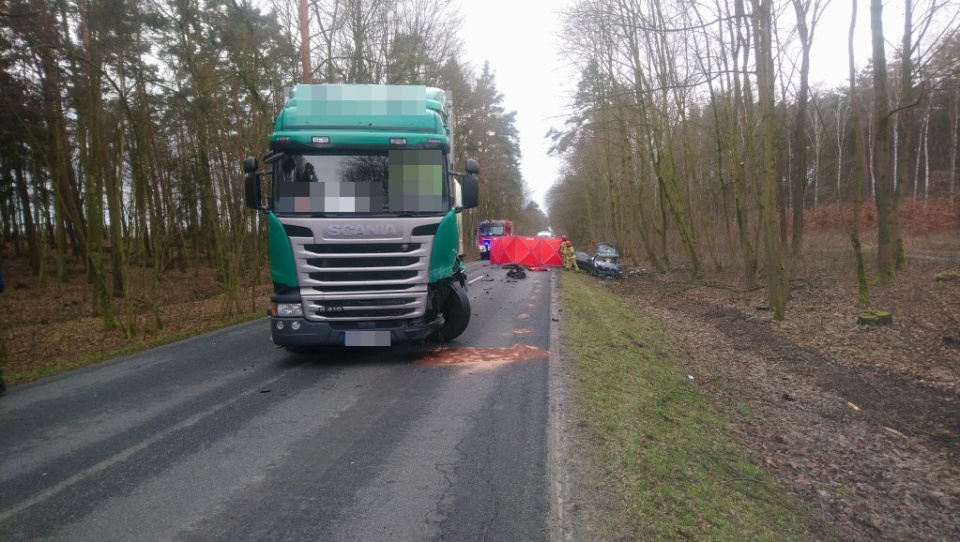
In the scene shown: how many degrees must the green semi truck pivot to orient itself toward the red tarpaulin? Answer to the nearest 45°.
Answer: approximately 135° to its left

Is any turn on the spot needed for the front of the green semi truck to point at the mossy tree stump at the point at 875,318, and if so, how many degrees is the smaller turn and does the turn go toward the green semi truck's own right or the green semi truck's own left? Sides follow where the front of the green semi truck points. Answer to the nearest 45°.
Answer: approximately 90° to the green semi truck's own left

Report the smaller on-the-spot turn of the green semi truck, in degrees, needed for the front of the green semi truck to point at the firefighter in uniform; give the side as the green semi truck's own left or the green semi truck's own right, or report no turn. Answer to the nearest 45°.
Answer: approximately 135° to the green semi truck's own left

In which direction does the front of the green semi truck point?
toward the camera

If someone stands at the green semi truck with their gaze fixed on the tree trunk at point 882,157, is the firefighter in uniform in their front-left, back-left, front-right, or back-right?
front-left

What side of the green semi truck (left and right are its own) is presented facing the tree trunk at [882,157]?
left
